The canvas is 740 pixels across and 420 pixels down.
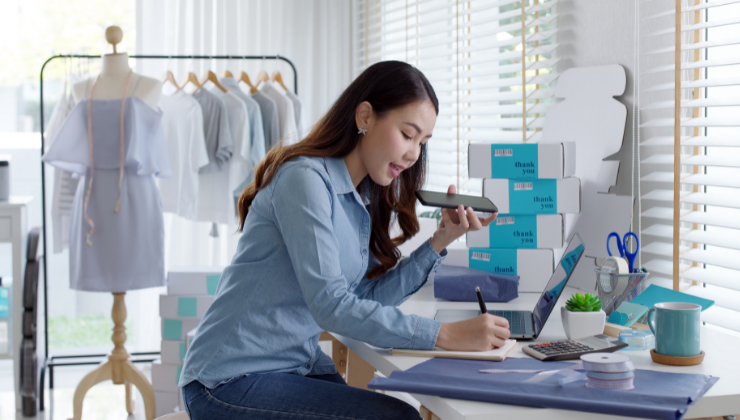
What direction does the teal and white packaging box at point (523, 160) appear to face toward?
toward the camera

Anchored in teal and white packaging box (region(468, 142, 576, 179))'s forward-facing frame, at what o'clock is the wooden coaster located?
The wooden coaster is roughly at 11 o'clock from the teal and white packaging box.

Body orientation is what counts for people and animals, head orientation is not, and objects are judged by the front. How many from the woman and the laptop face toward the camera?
0

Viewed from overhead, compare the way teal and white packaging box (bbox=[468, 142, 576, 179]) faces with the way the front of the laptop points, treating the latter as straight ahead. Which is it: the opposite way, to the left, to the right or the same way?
to the left

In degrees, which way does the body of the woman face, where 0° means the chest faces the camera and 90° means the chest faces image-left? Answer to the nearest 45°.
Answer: approximately 270°

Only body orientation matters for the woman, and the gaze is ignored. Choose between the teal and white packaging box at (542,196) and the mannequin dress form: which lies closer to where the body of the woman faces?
the teal and white packaging box

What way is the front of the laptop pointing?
to the viewer's left

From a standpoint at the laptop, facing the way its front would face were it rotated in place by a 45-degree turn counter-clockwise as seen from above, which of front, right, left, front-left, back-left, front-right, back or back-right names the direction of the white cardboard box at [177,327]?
right

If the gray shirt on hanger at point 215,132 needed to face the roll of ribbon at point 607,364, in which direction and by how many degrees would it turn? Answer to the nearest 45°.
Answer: approximately 45° to its left

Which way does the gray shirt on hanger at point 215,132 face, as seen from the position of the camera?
facing the viewer and to the left of the viewer

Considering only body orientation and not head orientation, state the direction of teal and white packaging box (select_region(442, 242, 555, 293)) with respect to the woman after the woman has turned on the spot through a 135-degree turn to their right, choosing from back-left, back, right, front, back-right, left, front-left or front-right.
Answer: back

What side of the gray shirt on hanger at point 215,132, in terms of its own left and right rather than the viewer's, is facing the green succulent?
left

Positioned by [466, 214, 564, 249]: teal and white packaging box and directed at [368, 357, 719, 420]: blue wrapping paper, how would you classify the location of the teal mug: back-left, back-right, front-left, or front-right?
front-left

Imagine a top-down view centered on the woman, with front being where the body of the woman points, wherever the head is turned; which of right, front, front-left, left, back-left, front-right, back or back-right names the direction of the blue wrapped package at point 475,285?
front-left
